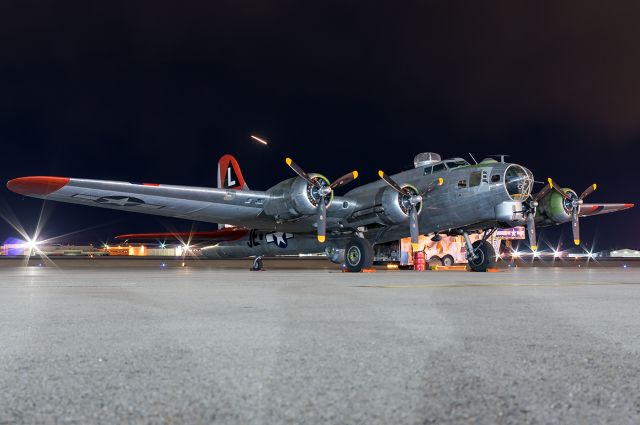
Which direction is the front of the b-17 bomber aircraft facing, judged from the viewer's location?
facing the viewer and to the right of the viewer
